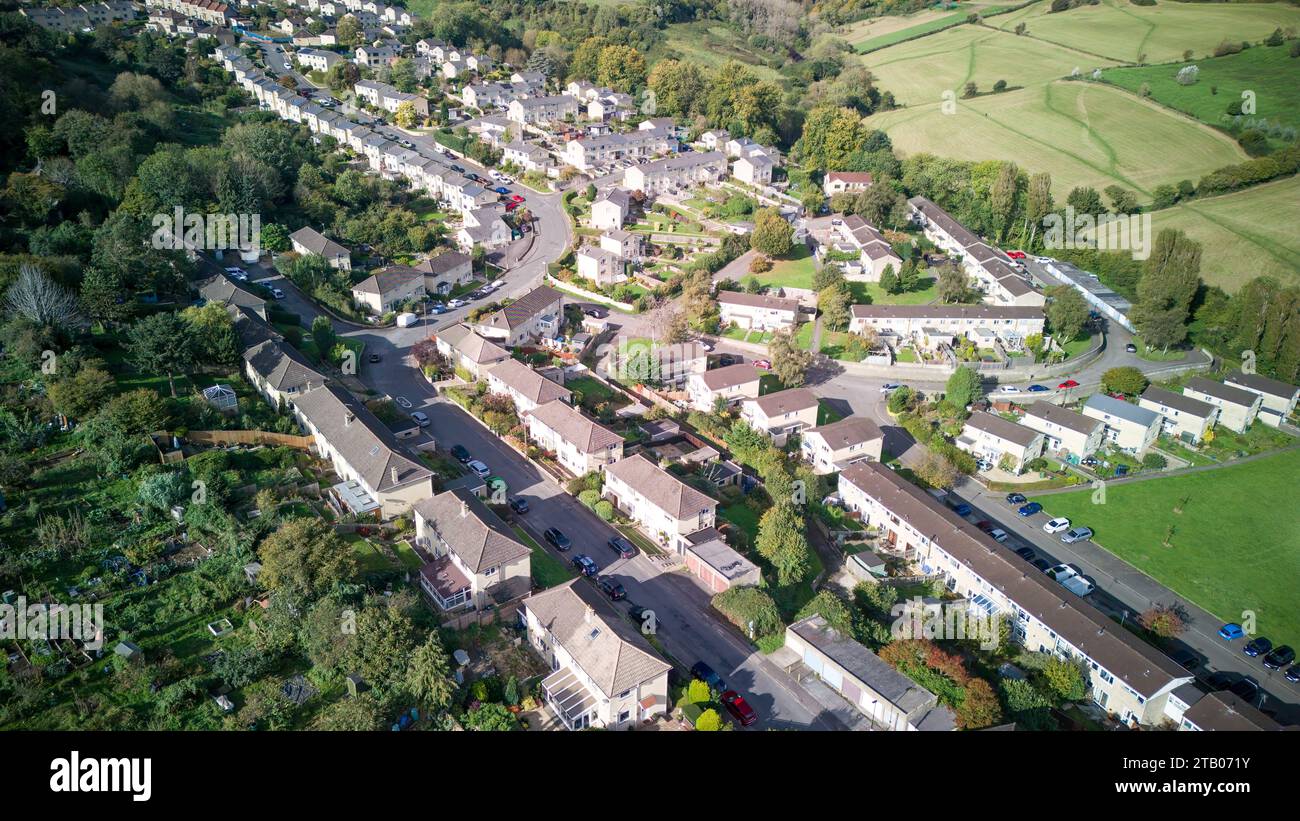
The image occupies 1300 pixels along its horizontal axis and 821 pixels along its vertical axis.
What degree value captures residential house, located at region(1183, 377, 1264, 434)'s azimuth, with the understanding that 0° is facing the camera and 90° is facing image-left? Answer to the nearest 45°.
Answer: approximately 45°

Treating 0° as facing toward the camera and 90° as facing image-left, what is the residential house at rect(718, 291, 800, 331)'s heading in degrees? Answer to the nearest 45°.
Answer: approximately 0°

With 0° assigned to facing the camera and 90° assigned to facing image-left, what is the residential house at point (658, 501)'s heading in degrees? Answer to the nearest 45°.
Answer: approximately 45°

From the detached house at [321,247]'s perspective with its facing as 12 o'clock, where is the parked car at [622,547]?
The parked car is roughly at 10 o'clock from the detached house.

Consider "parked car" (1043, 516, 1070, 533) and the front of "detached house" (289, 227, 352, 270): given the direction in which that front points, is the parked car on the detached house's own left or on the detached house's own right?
on the detached house's own left

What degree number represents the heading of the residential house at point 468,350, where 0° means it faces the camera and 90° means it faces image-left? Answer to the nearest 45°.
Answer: approximately 45°

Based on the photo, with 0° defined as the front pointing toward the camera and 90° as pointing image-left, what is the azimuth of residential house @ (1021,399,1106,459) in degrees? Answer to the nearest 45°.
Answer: approximately 45°

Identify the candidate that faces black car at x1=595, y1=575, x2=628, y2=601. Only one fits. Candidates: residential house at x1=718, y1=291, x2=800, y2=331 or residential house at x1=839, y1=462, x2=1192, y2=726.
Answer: residential house at x1=718, y1=291, x2=800, y2=331

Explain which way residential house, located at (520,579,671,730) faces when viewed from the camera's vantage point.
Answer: facing away from the viewer and to the right of the viewer
